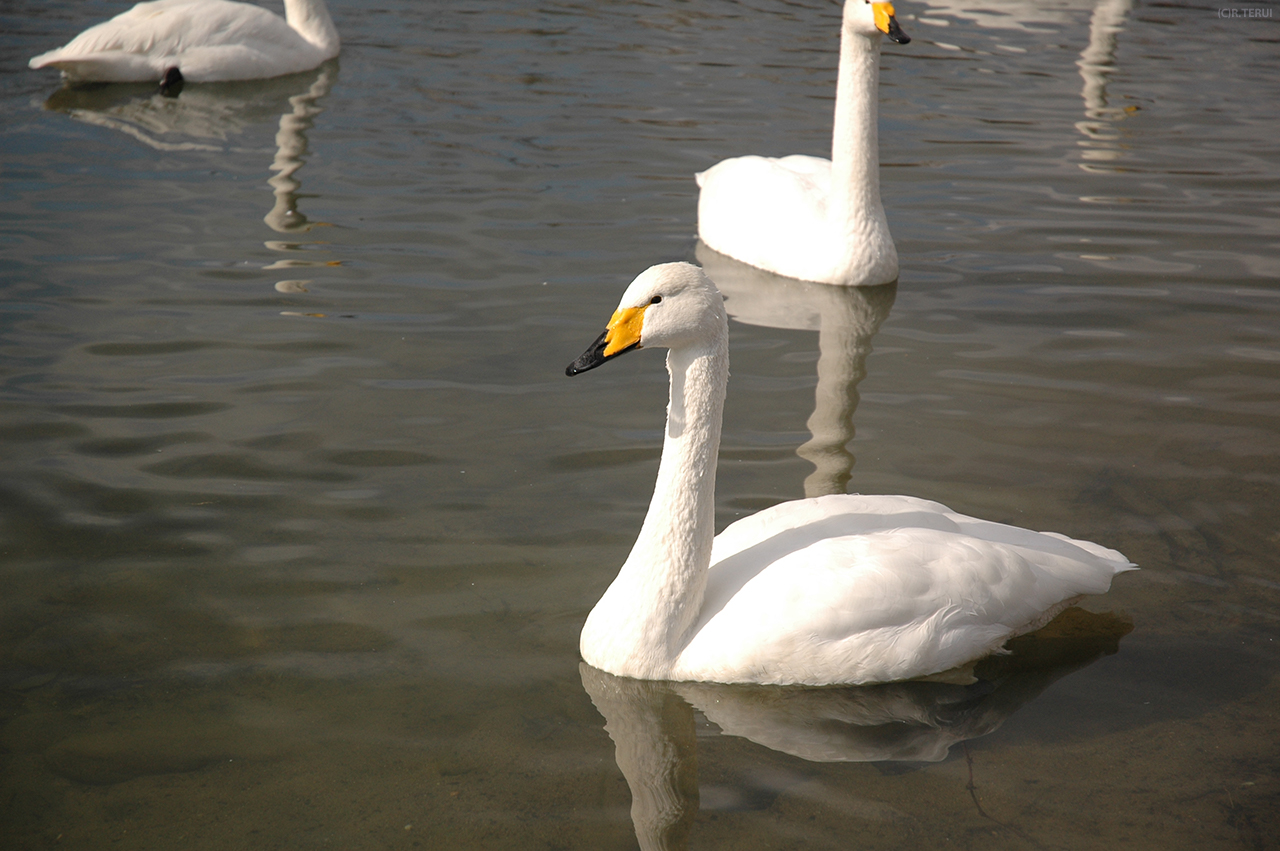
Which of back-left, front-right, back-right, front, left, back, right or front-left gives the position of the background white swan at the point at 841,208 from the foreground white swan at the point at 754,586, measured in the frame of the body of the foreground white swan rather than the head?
right

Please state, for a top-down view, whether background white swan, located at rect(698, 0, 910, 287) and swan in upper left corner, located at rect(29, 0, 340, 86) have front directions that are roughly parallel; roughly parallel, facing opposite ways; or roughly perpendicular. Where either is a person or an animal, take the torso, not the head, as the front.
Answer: roughly perpendicular

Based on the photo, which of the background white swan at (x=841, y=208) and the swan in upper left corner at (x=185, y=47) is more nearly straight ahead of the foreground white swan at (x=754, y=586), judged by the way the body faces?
the swan in upper left corner

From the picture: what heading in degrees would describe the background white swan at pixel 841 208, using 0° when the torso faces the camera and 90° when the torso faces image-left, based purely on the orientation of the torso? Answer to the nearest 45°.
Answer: approximately 315°

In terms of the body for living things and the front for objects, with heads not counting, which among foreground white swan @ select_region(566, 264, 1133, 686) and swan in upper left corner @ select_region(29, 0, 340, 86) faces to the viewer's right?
the swan in upper left corner

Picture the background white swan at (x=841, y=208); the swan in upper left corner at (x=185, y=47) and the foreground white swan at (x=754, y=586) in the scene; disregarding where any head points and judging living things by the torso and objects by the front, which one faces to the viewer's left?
the foreground white swan

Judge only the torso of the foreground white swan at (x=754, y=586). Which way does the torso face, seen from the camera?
to the viewer's left

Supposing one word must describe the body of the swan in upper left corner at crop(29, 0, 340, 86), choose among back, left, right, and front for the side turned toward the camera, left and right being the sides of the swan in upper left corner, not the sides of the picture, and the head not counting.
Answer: right

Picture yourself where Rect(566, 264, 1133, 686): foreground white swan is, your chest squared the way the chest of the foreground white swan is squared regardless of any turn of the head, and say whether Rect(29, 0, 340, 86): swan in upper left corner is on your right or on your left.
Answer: on your right

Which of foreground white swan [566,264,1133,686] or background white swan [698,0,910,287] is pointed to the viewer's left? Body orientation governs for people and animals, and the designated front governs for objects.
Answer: the foreground white swan

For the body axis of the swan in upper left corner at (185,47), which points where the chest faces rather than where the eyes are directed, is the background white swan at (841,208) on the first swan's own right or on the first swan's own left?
on the first swan's own right

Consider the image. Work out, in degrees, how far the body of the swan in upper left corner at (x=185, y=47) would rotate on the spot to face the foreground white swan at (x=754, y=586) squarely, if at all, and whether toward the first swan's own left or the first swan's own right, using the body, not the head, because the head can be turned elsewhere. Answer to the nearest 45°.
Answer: approximately 90° to the first swan's own right
